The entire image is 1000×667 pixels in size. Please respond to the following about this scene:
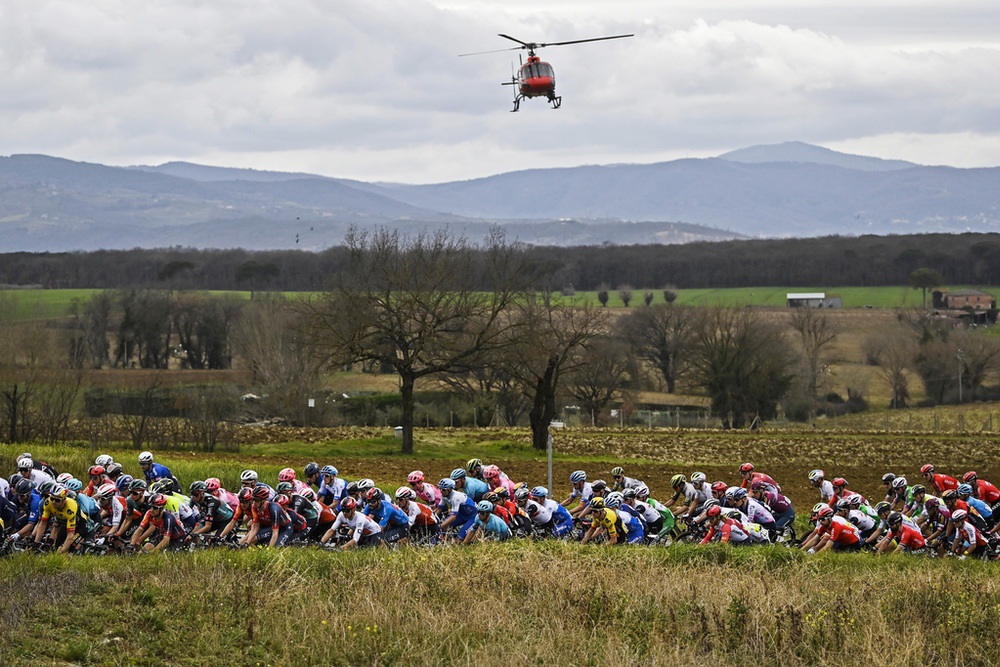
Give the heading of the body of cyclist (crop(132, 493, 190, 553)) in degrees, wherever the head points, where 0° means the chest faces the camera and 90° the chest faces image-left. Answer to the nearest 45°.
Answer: approximately 45°

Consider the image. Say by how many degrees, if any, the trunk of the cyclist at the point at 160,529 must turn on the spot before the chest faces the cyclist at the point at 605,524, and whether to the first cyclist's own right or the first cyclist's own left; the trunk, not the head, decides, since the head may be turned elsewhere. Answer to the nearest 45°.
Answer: approximately 135° to the first cyclist's own left

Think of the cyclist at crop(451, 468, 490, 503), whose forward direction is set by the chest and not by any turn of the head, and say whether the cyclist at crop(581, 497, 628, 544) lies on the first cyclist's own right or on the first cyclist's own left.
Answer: on the first cyclist's own left

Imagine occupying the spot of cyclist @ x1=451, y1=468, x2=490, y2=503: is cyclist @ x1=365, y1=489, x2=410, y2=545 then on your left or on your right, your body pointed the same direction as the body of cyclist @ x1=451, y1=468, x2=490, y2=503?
on your left

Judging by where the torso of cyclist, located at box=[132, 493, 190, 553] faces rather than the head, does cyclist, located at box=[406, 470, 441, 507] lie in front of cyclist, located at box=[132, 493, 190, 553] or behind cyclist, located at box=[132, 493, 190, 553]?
behind

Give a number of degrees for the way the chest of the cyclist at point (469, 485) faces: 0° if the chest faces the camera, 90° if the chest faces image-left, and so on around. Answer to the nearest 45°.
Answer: approximately 90°

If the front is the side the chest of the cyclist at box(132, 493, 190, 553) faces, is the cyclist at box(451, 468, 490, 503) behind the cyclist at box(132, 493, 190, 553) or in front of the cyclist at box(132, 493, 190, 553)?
behind
